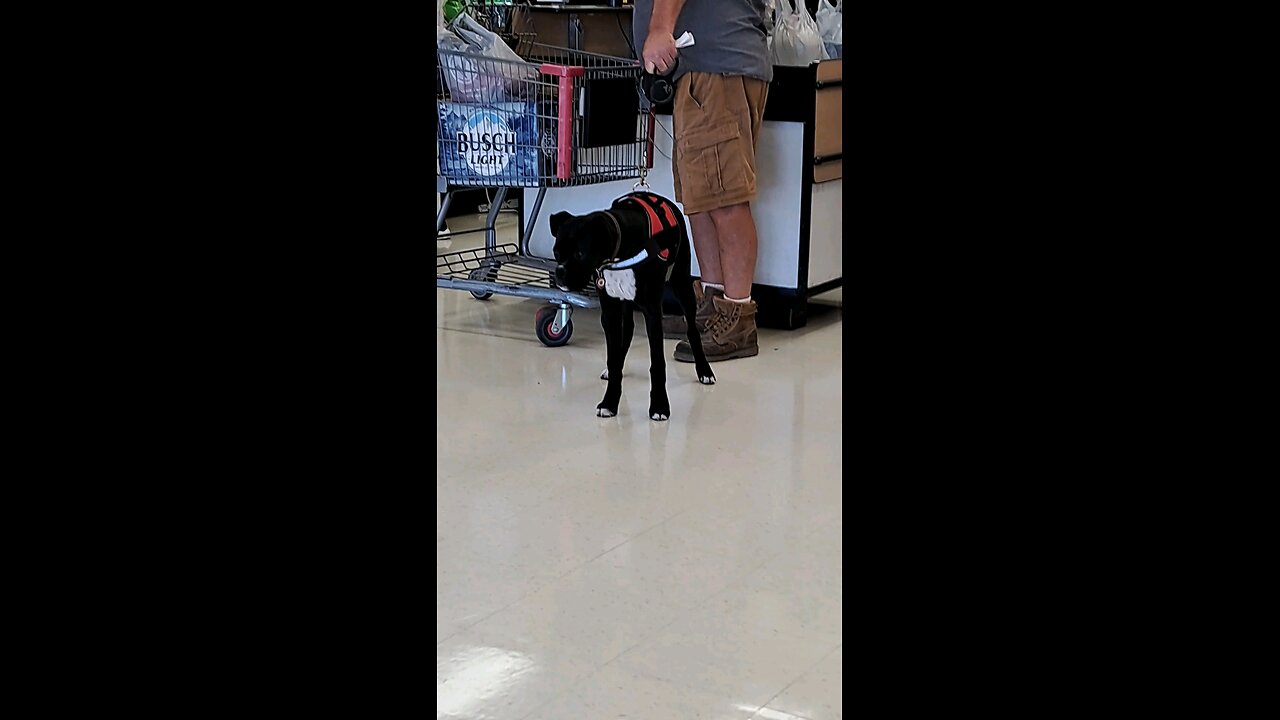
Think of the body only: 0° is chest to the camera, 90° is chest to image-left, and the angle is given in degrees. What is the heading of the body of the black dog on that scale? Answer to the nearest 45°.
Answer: approximately 45°

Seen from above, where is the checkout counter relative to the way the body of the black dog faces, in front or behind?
behind

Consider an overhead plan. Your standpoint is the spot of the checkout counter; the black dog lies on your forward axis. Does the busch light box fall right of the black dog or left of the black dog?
right
